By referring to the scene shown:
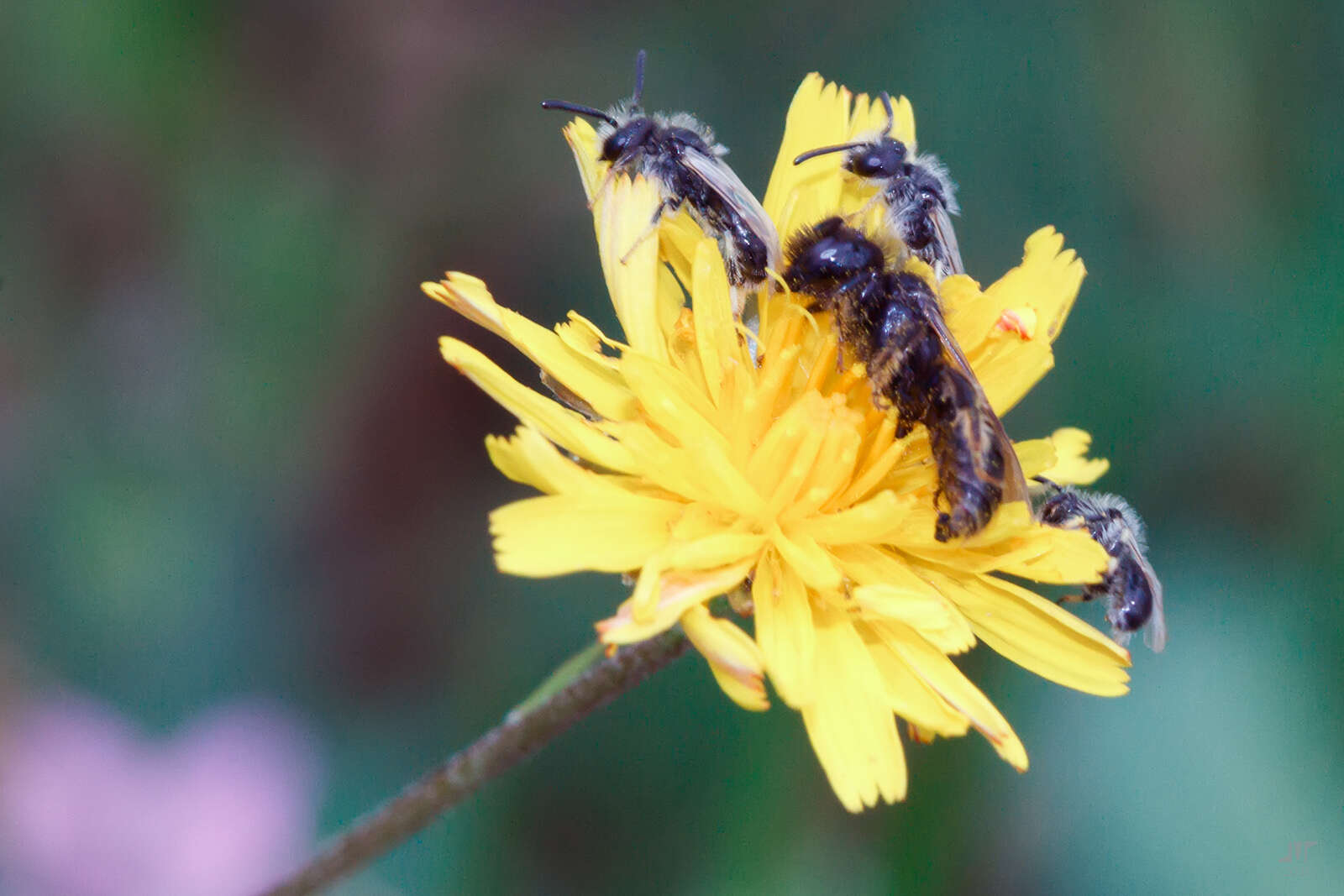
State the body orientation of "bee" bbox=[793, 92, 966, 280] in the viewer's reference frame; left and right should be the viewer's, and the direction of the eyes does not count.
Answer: facing to the left of the viewer

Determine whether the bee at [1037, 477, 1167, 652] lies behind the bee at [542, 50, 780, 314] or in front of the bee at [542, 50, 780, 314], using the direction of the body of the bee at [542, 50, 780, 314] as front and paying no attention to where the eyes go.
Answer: behind

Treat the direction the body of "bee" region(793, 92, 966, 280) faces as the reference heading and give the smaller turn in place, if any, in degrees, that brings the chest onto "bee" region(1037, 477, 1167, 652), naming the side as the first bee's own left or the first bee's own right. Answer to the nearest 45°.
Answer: approximately 180°

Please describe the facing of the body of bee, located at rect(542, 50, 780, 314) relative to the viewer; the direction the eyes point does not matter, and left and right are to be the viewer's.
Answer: facing to the left of the viewer
